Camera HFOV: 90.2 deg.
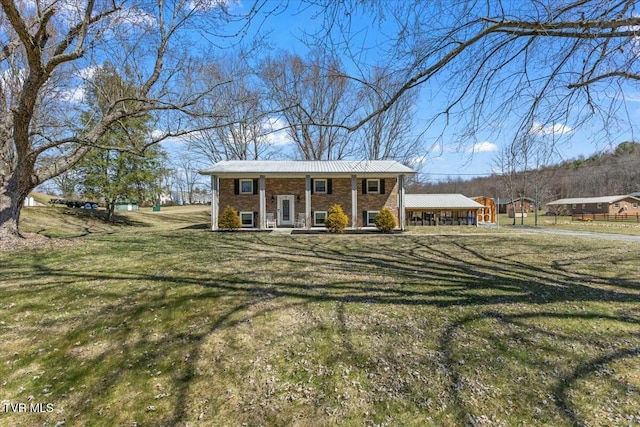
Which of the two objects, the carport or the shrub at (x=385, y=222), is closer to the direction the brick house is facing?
the shrub

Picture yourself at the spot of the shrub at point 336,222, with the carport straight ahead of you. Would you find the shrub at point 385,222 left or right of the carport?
right

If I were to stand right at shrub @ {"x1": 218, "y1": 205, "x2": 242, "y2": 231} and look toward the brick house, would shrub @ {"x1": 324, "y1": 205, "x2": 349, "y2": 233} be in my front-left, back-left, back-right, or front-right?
front-right

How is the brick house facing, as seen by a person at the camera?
facing the viewer

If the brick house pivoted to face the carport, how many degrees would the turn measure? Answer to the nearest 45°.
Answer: approximately 135° to its left

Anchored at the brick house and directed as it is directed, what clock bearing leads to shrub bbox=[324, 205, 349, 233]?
The shrub is roughly at 11 o'clock from the brick house.

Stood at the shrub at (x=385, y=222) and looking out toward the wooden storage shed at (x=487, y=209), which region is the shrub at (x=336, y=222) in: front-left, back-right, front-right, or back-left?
back-left

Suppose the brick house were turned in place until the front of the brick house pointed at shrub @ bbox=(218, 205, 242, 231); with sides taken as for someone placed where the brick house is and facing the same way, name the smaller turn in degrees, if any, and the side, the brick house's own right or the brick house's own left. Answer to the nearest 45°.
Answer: approximately 90° to the brick house's own right

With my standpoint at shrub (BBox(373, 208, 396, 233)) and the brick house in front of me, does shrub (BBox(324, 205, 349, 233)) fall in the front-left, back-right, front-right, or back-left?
front-left

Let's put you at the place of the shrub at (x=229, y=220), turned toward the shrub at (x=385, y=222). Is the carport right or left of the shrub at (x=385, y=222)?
left

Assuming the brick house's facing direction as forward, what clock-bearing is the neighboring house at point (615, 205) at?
The neighboring house is roughly at 8 o'clock from the brick house.

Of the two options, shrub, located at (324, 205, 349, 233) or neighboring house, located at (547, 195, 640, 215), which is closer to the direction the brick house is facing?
the shrub

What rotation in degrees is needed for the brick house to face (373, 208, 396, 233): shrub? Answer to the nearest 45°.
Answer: approximately 45° to its left

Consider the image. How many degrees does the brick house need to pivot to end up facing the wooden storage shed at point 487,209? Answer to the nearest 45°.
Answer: approximately 135° to its left
